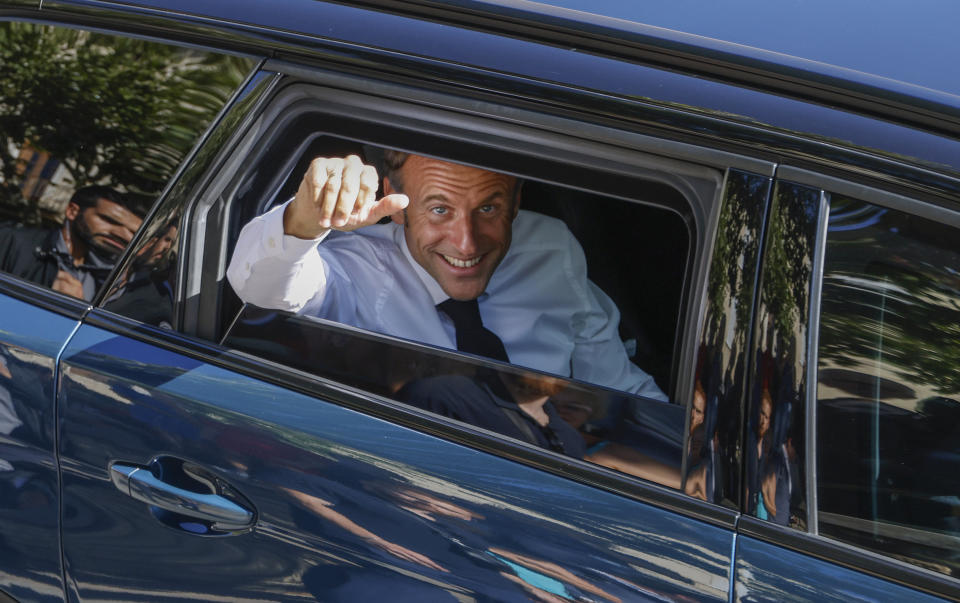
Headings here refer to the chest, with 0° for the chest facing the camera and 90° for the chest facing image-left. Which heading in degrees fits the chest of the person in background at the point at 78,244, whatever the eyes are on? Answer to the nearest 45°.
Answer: approximately 315°

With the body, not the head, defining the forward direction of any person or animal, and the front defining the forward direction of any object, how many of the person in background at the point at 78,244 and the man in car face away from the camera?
0

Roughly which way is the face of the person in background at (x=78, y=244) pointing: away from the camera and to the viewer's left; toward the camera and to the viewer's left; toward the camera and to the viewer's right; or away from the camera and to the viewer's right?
toward the camera and to the viewer's right

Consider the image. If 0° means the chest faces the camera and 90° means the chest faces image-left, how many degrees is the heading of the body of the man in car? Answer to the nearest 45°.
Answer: approximately 0°
